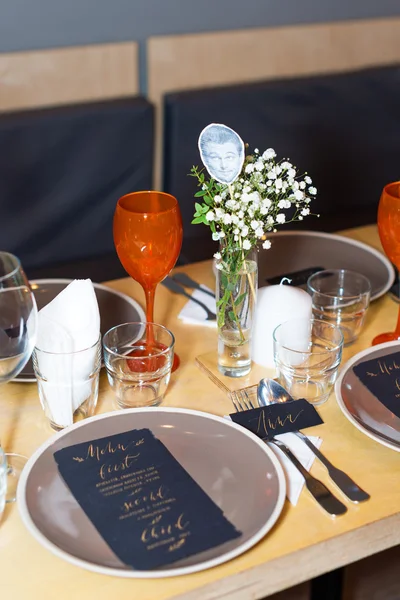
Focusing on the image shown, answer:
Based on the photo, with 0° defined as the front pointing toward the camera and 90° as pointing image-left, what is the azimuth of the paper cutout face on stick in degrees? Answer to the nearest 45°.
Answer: approximately 0°

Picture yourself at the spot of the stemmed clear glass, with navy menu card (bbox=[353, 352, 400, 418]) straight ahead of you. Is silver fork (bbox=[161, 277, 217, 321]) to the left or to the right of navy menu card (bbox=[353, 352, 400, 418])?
left
